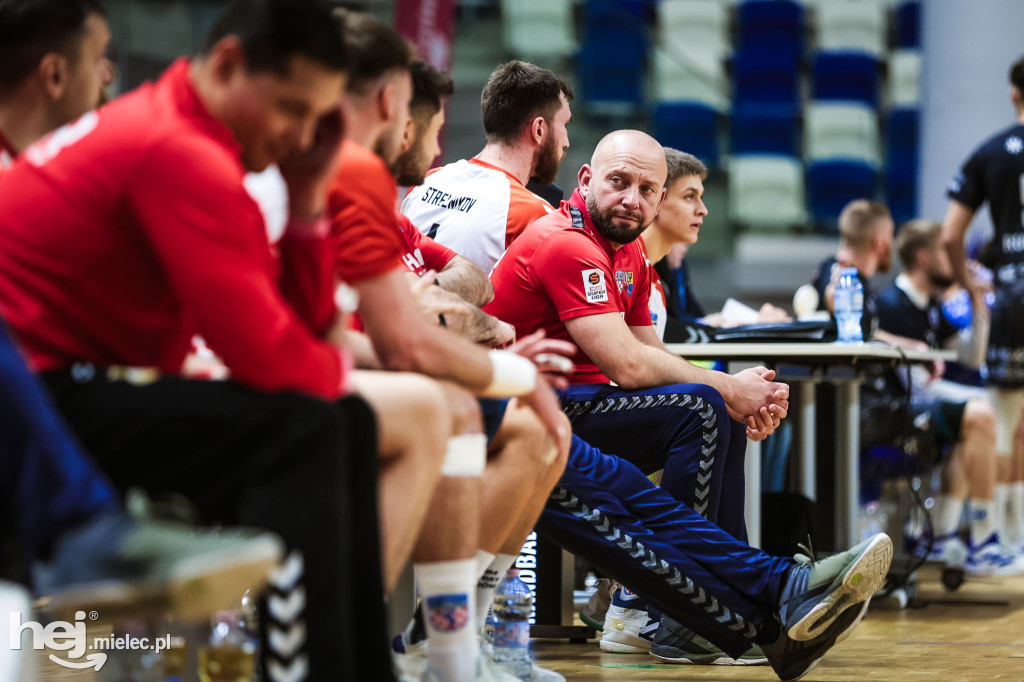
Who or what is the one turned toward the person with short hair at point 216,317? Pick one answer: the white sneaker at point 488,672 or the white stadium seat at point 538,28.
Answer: the white stadium seat

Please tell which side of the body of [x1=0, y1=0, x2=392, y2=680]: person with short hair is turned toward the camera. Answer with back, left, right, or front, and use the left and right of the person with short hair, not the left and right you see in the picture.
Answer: right

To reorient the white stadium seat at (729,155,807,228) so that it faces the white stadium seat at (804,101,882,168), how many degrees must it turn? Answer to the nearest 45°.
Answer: approximately 135° to its left

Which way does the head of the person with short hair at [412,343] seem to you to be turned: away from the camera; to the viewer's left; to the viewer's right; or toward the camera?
to the viewer's right

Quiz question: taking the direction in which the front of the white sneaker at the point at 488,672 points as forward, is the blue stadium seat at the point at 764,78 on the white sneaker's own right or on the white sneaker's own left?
on the white sneaker's own left

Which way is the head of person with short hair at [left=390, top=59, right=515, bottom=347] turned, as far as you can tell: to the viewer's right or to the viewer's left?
to the viewer's right

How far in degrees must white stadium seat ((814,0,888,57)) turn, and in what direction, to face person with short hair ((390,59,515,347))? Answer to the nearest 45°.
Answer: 0° — it already faces them
